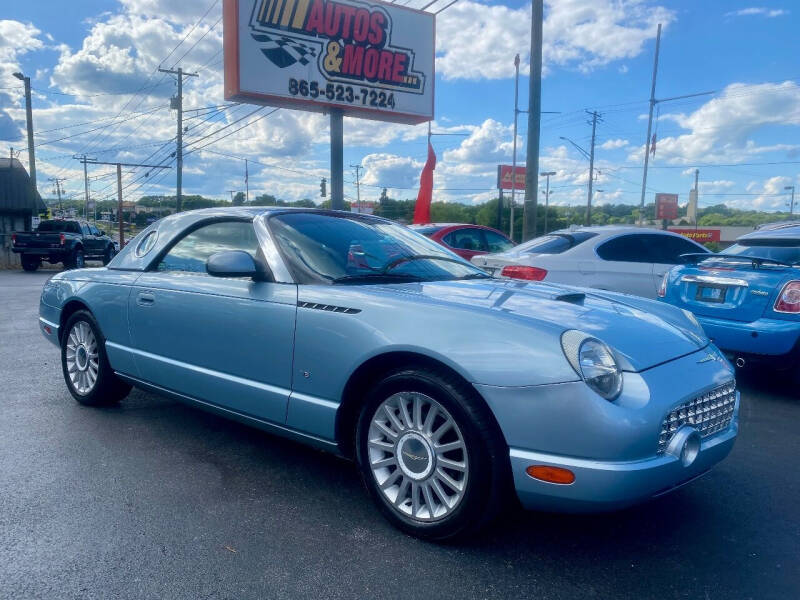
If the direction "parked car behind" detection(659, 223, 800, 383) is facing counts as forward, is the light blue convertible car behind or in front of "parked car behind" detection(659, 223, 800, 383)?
behind

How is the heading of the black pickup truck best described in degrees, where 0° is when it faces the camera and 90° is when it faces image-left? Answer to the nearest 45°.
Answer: approximately 225°

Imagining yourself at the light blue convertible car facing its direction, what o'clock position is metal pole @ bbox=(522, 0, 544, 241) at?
The metal pole is roughly at 8 o'clock from the light blue convertible car.

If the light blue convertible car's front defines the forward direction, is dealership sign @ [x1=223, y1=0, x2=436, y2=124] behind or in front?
behind

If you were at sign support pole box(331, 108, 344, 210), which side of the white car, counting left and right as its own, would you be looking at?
left

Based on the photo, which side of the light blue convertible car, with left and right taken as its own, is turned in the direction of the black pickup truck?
back

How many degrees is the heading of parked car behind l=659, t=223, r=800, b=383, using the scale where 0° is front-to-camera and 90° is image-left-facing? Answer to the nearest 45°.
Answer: approximately 225°

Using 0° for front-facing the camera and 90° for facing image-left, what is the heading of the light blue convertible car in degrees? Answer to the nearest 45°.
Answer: approximately 315°

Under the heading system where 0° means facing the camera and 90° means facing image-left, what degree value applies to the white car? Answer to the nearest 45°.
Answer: approximately 225°
